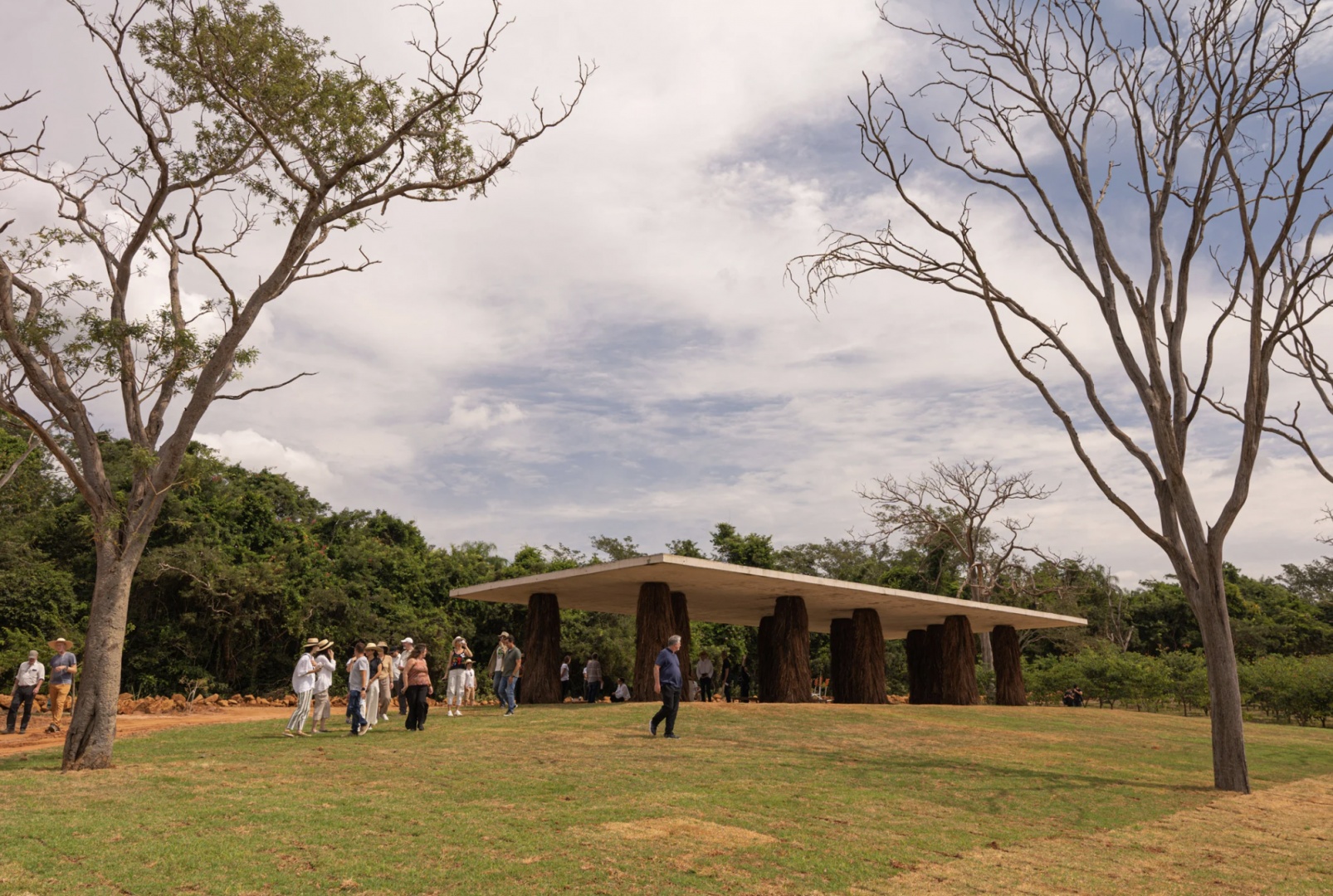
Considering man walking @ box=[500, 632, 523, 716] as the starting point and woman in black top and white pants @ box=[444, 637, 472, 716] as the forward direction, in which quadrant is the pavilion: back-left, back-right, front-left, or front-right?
back-right

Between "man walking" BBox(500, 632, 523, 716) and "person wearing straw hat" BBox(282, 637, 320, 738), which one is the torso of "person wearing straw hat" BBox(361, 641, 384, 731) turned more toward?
the person wearing straw hat

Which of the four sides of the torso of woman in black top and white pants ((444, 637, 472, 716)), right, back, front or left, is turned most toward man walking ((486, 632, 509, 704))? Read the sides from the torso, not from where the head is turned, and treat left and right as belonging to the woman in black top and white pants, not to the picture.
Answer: left

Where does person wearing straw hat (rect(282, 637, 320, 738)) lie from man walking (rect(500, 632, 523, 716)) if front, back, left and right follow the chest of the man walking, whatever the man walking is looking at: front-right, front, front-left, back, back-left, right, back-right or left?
front

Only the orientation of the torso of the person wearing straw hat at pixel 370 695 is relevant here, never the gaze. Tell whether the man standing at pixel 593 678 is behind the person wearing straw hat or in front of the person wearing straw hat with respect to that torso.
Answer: behind

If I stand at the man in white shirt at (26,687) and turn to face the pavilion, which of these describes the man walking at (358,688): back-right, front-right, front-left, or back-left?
front-right

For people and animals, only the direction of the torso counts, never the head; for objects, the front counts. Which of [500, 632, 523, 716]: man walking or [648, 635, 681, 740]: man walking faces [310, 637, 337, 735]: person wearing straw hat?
[500, 632, 523, 716]: man walking

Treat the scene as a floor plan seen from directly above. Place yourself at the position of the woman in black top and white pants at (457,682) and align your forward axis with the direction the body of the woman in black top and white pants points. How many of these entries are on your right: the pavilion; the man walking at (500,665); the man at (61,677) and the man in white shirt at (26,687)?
2
